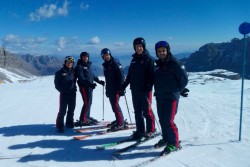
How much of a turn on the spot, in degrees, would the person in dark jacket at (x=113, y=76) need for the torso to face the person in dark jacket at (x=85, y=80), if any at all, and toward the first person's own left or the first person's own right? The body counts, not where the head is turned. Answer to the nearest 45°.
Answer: approximately 90° to the first person's own right

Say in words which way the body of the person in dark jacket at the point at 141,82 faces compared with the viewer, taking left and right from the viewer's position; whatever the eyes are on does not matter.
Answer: facing the viewer and to the left of the viewer

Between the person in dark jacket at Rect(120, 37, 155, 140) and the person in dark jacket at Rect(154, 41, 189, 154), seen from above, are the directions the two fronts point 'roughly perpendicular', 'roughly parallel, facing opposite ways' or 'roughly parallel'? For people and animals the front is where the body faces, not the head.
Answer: roughly parallel

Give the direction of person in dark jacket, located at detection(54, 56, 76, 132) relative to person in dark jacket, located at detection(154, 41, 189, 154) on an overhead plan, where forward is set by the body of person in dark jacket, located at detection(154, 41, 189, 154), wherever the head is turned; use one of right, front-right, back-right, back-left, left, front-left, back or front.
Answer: right

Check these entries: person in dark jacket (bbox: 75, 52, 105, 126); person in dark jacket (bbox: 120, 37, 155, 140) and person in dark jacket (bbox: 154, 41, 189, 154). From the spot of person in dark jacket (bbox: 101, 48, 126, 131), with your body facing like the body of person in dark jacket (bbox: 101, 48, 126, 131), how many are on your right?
1

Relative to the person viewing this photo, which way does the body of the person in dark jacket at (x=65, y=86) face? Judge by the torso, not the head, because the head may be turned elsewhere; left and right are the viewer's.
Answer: facing the viewer and to the right of the viewer

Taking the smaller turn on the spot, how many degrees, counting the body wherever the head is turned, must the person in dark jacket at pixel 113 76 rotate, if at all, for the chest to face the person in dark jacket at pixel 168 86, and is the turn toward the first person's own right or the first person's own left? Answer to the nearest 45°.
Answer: approximately 90° to the first person's own left

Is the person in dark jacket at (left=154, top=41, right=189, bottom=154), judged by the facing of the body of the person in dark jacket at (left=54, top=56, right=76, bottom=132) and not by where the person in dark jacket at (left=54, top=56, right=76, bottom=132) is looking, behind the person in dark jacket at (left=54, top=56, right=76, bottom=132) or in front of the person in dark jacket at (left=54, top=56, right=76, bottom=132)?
in front

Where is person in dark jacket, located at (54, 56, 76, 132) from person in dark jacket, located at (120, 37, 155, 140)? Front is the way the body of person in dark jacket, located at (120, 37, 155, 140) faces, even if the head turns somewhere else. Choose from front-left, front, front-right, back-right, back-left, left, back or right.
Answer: right

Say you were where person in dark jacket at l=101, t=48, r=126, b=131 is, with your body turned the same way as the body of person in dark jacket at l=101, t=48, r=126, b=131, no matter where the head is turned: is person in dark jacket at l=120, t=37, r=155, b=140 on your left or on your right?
on your left
